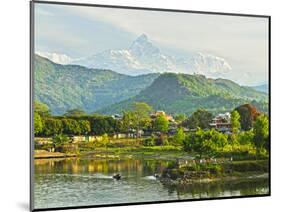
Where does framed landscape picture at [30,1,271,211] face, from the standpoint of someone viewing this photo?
facing the viewer and to the right of the viewer
